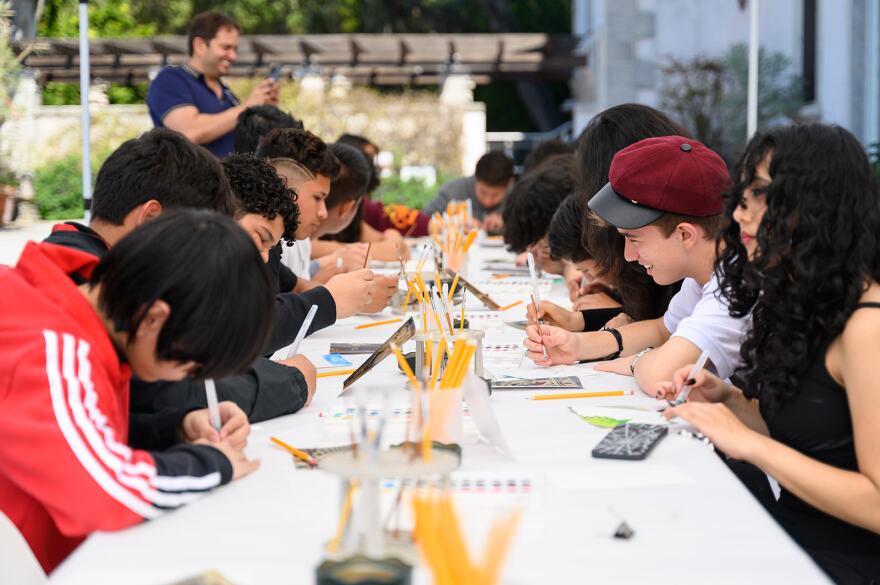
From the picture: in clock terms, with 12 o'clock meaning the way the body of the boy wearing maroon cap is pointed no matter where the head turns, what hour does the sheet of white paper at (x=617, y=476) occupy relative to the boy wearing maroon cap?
The sheet of white paper is roughly at 9 o'clock from the boy wearing maroon cap.

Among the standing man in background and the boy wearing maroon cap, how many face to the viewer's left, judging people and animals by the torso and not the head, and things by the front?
1

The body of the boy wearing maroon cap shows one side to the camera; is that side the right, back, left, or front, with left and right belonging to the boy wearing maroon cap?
left

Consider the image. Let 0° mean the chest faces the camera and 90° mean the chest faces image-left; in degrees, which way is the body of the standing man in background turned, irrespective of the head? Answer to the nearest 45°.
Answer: approximately 315°

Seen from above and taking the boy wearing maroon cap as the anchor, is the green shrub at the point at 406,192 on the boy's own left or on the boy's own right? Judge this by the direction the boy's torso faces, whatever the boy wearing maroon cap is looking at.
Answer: on the boy's own right

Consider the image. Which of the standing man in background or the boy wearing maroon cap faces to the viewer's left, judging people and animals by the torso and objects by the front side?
the boy wearing maroon cap
